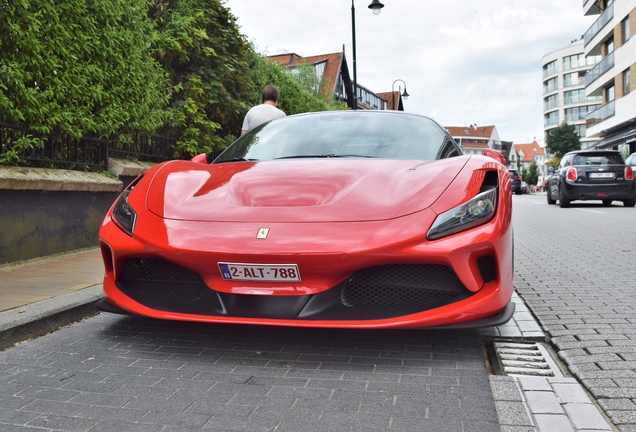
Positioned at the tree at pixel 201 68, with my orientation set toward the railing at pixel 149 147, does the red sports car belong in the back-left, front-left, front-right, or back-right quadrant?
front-left

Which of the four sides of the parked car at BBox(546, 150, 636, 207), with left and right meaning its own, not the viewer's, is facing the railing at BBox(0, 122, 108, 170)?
back

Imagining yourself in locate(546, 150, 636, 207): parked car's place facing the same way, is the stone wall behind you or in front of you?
behind

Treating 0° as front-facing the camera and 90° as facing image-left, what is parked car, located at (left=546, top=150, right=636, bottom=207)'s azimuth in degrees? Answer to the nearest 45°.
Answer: approximately 180°

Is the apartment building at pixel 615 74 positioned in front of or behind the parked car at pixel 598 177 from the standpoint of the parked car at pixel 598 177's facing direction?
in front

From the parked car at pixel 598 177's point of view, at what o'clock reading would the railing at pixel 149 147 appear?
The railing is roughly at 7 o'clock from the parked car.

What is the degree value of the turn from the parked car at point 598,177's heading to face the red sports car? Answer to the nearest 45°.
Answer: approximately 180°

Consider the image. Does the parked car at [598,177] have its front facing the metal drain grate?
no

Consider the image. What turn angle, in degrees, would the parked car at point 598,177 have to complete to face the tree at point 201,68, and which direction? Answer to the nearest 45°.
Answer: approximately 135° to its left

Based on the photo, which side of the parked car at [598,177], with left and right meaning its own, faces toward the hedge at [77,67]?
back

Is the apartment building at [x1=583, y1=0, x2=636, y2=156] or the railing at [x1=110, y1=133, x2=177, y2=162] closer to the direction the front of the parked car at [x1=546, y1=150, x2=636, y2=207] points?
the apartment building

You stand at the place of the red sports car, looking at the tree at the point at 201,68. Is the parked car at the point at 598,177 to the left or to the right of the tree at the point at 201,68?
right
